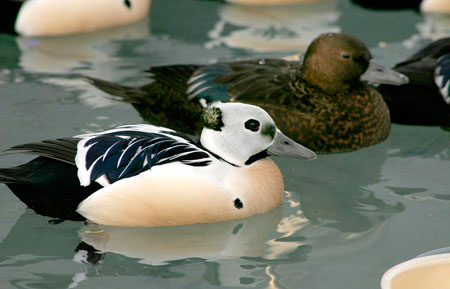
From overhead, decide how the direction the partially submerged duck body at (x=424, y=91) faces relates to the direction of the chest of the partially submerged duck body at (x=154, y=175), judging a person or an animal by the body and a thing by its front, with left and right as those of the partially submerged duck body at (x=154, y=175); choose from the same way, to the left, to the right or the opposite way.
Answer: the same way

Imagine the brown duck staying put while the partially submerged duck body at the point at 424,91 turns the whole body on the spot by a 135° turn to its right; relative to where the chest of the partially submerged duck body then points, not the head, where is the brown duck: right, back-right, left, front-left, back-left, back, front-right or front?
front

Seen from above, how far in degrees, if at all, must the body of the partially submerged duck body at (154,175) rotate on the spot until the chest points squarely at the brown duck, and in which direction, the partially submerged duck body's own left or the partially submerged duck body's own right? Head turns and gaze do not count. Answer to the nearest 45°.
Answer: approximately 45° to the partially submerged duck body's own left

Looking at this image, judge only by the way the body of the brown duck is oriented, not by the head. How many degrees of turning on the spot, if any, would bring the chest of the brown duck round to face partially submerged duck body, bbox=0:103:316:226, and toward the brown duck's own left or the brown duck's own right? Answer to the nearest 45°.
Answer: approximately 135° to the brown duck's own right

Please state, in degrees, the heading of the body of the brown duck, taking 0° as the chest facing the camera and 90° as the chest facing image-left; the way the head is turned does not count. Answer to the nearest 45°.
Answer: approximately 270°

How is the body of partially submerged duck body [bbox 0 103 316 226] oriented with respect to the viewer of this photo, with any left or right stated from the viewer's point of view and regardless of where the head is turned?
facing to the right of the viewer

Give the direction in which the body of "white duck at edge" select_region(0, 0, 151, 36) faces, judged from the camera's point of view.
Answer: to the viewer's right

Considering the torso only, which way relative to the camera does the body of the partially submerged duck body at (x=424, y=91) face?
to the viewer's right
